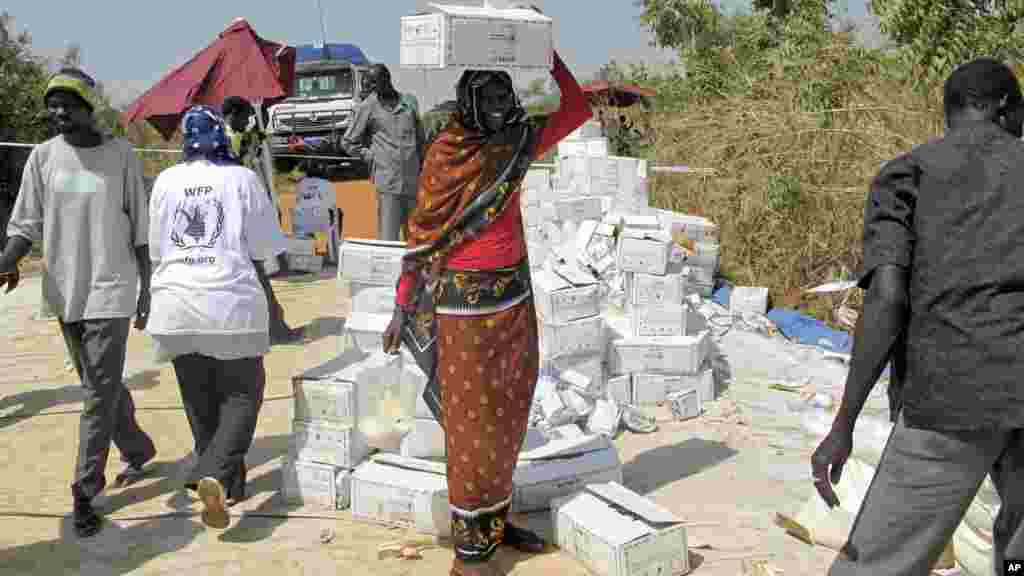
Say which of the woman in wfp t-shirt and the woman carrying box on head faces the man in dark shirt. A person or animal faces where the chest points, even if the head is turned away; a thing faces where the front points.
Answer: the woman carrying box on head

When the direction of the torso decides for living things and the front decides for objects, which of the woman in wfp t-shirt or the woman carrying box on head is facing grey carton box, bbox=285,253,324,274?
the woman in wfp t-shirt

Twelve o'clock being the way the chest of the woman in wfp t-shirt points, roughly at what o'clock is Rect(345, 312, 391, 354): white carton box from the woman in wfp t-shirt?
The white carton box is roughly at 1 o'clock from the woman in wfp t-shirt.

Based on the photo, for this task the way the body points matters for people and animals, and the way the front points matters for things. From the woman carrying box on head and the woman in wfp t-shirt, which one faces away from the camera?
the woman in wfp t-shirt

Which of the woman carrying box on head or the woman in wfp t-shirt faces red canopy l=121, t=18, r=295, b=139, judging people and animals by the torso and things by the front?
the woman in wfp t-shirt

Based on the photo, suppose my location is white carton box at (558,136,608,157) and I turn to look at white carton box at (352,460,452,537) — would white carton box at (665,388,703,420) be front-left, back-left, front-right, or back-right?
front-left

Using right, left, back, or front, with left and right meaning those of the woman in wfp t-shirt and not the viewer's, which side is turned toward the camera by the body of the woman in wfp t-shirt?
back

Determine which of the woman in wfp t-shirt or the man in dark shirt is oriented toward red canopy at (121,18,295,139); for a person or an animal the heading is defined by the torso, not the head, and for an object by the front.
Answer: the woman in wfp t-shirt

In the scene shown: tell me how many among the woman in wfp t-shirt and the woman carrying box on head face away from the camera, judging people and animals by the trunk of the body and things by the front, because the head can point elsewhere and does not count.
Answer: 1

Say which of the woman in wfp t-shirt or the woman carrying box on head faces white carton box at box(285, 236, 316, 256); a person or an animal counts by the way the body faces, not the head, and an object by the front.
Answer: the woman in wfp t-shirt

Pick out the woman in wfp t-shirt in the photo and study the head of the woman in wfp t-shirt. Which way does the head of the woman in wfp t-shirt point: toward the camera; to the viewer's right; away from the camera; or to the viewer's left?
away from the camera

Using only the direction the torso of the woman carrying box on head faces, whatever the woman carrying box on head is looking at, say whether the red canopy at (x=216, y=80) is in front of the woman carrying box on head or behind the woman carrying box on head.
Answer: behind
